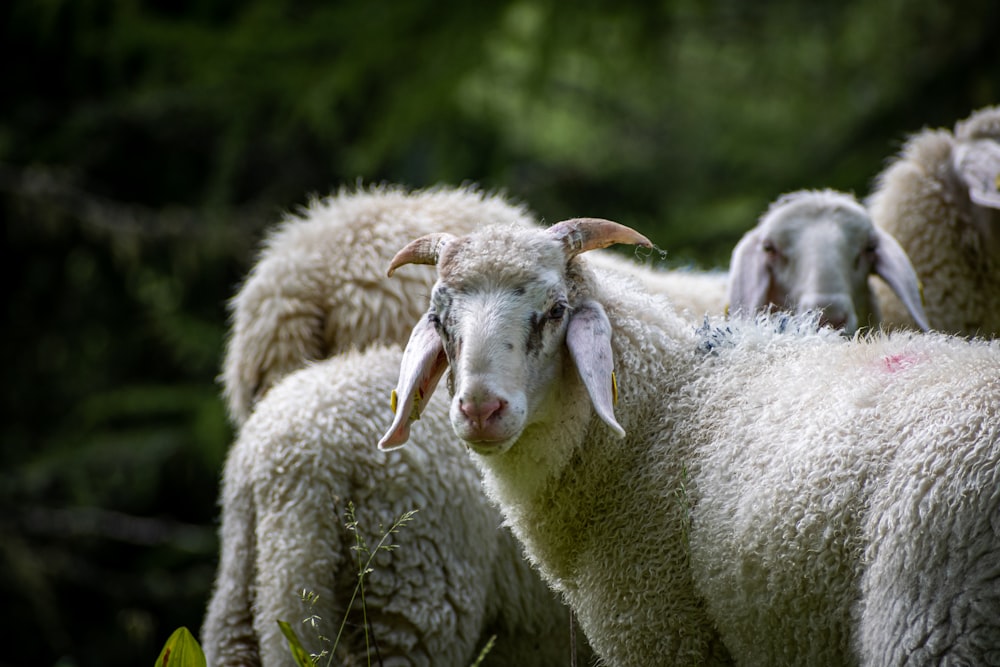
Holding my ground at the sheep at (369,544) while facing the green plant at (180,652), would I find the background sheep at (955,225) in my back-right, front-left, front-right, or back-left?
back-left

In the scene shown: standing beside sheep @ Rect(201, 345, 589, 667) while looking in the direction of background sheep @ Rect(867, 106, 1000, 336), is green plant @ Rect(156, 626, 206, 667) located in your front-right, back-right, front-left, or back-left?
back-right

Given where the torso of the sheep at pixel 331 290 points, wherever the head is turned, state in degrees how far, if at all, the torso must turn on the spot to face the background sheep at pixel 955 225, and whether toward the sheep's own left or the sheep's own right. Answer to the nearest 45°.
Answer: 0° — it already faces it
